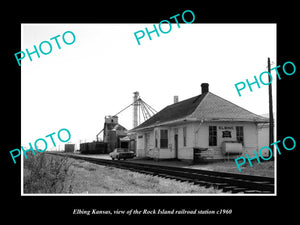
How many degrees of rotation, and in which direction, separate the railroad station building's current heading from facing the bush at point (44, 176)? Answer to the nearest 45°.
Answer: approximately 45° to its left

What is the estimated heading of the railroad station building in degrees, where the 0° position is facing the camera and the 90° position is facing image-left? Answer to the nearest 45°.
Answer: approximately 45°
